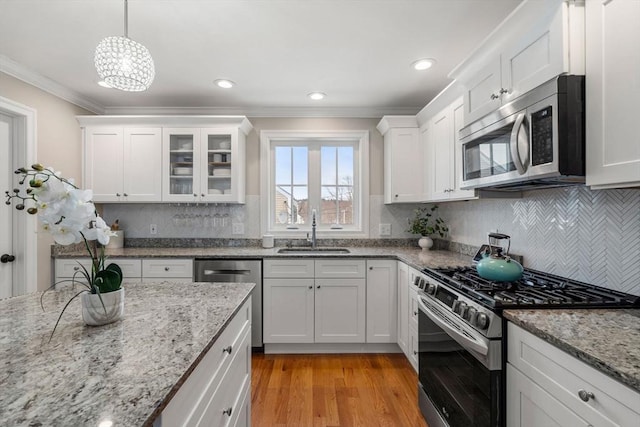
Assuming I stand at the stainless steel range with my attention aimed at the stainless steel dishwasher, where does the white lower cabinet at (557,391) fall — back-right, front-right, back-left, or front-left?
back-left

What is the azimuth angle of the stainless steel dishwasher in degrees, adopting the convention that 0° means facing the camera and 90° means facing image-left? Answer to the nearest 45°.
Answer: approximately 0°

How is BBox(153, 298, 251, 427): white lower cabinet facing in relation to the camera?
to the viewer's right

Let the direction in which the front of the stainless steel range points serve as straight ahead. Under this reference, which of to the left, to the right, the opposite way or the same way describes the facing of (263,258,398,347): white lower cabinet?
to the left

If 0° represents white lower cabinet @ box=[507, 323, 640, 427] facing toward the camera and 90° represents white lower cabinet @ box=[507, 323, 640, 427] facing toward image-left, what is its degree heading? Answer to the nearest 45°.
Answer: approximately 45°

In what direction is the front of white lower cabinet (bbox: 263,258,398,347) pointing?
toward the camera

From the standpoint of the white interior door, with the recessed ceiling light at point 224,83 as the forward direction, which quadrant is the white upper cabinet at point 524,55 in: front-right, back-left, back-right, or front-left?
front-right

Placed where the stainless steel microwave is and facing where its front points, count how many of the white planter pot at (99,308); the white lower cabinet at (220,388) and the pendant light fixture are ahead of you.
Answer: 3

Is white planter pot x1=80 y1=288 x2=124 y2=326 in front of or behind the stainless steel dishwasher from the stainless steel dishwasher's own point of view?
in front

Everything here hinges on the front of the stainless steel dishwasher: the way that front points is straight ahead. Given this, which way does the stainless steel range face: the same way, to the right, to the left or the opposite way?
to the right

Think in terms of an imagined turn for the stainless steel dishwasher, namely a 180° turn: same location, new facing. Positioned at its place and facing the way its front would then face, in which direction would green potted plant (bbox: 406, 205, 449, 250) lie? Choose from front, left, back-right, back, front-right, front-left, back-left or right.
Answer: right

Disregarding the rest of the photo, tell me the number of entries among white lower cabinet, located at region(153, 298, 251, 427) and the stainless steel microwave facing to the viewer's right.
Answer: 1

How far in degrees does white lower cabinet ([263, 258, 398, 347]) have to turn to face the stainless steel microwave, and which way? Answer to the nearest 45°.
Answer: approximately 45° to its left

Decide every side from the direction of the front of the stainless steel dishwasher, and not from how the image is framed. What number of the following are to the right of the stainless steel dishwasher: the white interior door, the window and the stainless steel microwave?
1
